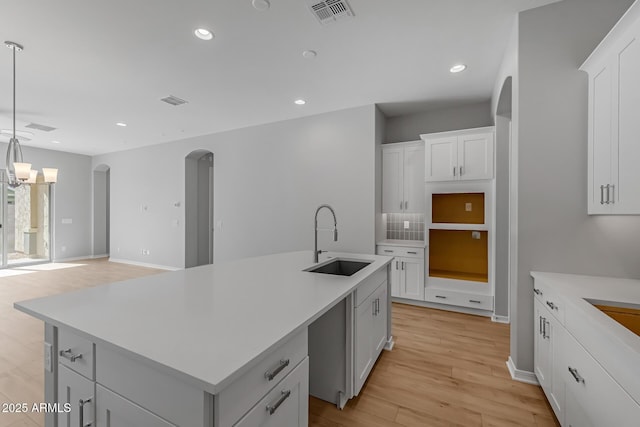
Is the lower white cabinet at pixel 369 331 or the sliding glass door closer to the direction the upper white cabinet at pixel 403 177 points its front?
the lower white cabinet

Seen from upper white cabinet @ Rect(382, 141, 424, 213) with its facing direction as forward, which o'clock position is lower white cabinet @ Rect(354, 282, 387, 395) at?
The lower white cabinet is roughly at 12 o'clock from the upper white cabinet.

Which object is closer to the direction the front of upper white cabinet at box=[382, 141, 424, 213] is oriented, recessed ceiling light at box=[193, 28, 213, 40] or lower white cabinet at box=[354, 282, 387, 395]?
the lower white cabinet

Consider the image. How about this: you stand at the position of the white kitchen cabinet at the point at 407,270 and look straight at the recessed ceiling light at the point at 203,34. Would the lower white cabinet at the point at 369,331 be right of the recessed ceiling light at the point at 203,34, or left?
left

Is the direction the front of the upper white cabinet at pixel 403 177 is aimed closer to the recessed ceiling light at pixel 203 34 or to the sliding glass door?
the recessed ceiling light

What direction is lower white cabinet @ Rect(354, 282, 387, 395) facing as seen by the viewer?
to the viewer's right

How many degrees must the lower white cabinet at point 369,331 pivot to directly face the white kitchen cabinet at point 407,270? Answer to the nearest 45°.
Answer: approximately 90° to its left

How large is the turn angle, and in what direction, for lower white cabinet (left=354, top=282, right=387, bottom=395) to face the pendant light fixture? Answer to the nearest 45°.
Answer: approximately 180°

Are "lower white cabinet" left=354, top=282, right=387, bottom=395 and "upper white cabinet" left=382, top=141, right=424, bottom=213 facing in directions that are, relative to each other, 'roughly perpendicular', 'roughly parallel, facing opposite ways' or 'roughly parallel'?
roughly perpendicular

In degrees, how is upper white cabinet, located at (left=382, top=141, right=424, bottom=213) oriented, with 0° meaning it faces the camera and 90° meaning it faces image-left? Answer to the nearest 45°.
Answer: approximately 0°
